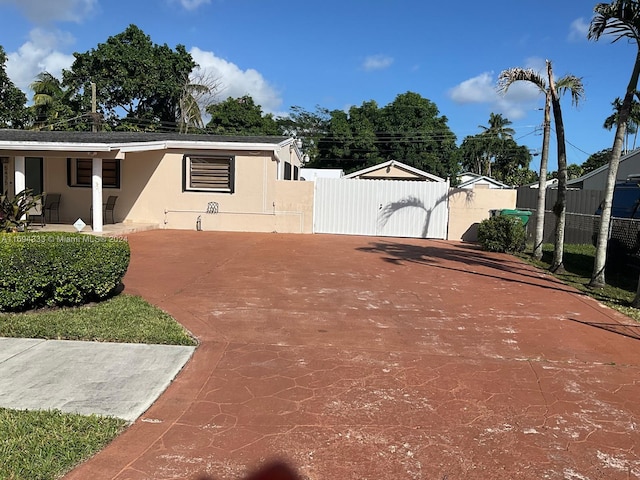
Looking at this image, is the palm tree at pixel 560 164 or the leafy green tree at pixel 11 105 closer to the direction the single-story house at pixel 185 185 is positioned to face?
the palm tree

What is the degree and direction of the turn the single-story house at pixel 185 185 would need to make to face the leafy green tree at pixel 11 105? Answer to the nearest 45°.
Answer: approximately 135° to its right

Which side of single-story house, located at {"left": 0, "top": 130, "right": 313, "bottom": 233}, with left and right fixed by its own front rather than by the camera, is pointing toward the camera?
front

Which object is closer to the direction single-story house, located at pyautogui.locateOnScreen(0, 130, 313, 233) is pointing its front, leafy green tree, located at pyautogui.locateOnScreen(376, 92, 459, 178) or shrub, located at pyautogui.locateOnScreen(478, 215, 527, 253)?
the shrub

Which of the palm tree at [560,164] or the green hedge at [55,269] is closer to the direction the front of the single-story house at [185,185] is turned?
the green hedge

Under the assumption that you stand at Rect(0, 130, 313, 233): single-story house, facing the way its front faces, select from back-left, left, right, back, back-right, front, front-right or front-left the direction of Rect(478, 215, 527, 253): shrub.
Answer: front-left

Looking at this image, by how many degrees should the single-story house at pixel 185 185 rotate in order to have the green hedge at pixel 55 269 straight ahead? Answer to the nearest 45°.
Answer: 0° — it already faces it

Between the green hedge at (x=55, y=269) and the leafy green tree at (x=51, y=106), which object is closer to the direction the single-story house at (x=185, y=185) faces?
the green hedge

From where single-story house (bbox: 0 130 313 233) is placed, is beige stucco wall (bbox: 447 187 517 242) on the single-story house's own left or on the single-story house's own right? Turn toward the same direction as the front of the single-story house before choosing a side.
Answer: on the single-story house's own left

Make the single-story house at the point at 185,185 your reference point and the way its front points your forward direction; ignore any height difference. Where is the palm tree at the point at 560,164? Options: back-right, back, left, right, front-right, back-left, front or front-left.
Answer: front-left

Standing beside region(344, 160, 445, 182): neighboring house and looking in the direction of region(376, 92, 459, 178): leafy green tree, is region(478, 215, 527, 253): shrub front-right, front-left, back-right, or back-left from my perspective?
back-right

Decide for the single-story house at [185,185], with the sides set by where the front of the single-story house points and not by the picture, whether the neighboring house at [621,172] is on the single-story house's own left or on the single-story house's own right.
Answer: on the single-story house's own left

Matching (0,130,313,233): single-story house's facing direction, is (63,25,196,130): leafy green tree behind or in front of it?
behind

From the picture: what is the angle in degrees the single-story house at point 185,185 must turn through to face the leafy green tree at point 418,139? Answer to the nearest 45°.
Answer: approximately 135° to its left

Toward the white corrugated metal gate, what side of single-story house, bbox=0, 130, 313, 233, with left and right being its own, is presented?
left

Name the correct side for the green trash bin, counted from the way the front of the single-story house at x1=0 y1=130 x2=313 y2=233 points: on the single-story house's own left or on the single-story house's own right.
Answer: on the single-story house's own left

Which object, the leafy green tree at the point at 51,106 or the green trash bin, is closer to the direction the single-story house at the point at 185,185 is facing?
the green trash bin
